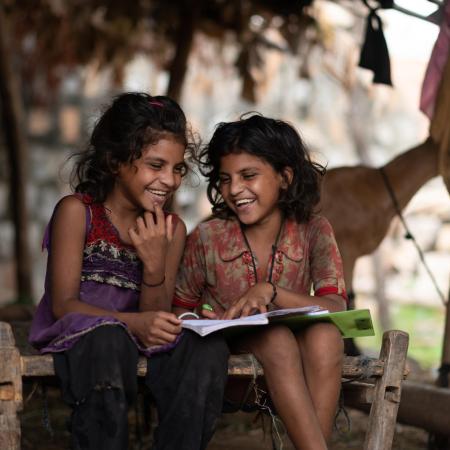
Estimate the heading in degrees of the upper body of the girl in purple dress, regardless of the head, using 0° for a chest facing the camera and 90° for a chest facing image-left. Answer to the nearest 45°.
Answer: approximately 315°

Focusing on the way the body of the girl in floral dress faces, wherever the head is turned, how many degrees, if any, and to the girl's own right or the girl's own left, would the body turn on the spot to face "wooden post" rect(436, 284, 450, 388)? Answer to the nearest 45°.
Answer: approximately 135° to the girl's own left

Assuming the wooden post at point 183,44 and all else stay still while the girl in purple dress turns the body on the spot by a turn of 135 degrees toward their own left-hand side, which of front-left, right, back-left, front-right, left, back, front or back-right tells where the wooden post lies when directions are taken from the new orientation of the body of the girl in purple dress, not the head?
front

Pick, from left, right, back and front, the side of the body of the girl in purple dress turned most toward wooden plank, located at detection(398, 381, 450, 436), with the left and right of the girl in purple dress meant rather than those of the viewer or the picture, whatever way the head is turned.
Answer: left

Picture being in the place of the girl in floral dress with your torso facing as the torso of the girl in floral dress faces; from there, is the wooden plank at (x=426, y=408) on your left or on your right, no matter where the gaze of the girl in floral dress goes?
on your left

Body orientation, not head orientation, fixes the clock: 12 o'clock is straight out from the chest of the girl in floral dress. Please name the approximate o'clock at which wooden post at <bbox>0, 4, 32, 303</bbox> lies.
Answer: The wooden post is roughly at 5 o'clock from the girl in floral dress.

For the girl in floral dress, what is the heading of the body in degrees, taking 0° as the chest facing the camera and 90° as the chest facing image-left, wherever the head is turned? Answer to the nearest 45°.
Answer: approximately 0°

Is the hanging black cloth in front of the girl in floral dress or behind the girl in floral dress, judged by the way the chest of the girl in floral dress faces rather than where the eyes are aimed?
behind

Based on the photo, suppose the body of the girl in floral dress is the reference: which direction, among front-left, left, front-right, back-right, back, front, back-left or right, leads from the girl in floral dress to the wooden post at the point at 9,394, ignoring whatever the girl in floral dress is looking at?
front-right

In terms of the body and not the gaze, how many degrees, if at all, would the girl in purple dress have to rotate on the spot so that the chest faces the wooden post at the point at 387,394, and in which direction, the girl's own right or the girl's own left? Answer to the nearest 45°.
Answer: approximately 45° to the girl's own left

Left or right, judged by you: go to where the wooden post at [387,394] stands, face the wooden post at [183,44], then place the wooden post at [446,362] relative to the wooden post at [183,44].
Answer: right

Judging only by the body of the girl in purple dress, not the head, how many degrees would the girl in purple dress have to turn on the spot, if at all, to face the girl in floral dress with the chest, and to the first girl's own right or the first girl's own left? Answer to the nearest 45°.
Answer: approximately 90° to the first girl's own left
